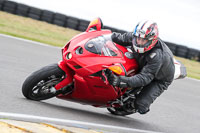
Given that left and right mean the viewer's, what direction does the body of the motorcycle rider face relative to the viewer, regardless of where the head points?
facing the viewer and to the left of the viewer
